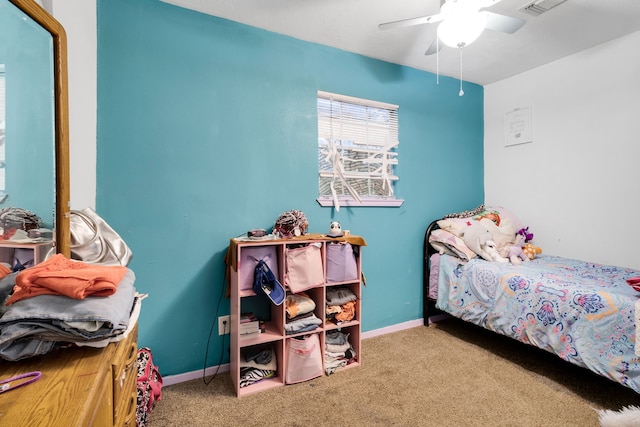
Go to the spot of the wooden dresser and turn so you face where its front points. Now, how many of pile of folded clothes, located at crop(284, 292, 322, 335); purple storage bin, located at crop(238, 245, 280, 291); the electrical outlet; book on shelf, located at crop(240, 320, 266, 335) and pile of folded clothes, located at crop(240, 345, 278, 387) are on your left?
5

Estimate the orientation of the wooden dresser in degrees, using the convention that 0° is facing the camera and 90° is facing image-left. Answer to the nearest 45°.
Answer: approximately 315°

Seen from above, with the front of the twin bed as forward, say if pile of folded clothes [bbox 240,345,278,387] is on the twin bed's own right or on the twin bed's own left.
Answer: on the twin bed's own right

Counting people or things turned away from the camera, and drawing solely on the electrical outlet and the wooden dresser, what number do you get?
0

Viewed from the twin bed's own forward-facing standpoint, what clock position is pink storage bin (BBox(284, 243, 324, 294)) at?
The pink storage bin is roughly at 3 o'clock from the twin bed.

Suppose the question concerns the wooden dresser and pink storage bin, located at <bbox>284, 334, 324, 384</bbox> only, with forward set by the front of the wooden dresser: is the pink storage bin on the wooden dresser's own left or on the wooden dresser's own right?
on the wooden dresser's own left

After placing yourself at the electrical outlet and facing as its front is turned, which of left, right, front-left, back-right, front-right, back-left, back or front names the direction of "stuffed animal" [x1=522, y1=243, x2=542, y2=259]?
left

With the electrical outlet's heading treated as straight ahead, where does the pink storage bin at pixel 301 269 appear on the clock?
The pink storage bin is roughly at 10 o'clock from the electrical outlet.

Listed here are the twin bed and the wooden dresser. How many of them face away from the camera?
0

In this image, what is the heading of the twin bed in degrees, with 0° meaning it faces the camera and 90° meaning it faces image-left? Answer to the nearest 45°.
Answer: approximately 315°

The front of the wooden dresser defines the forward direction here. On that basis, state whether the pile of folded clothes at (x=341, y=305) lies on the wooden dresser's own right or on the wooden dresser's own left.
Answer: on the wooden dresser's own left

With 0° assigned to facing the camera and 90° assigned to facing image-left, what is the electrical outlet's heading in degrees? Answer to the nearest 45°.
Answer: approximately 0°

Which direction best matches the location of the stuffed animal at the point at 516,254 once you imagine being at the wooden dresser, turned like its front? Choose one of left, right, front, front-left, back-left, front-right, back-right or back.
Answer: front-left

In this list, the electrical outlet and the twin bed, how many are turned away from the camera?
0

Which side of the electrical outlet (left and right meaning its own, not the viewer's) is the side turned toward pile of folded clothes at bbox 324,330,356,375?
left
